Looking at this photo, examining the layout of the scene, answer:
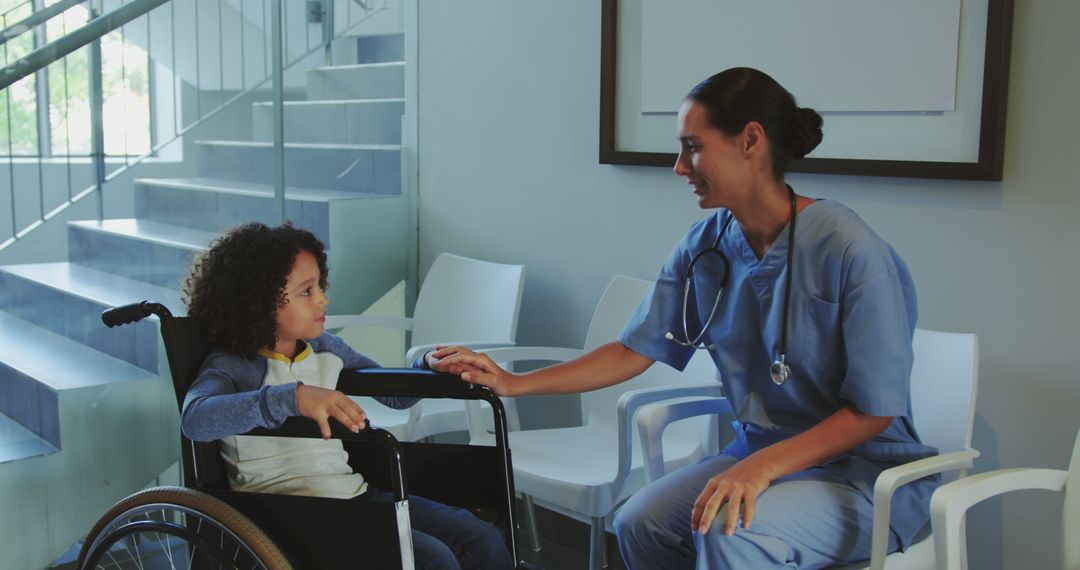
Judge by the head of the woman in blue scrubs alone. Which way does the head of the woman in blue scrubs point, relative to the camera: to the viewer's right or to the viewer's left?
to the viewer's left

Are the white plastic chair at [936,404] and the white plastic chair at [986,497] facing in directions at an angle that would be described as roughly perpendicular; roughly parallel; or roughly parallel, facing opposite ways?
roughly parallel

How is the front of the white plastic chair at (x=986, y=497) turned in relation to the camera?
facing the viewer and to the left of the viewer

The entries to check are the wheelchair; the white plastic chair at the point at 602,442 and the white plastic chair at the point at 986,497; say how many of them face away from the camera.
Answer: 0

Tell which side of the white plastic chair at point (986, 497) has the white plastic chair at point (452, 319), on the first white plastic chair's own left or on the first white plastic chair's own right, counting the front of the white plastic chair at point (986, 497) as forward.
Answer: on the first white plastic chair's own right

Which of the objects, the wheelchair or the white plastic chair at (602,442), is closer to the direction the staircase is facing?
the wheelchair

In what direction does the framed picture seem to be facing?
toward the camera

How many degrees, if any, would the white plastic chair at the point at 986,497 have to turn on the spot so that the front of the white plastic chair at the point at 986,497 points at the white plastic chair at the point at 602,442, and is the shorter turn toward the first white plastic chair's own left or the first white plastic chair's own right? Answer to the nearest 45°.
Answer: approximately 90° to the first white plastic chair's own right

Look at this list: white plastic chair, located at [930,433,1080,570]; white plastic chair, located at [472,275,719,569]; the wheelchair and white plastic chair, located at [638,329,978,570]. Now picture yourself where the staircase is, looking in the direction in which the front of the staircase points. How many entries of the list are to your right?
0

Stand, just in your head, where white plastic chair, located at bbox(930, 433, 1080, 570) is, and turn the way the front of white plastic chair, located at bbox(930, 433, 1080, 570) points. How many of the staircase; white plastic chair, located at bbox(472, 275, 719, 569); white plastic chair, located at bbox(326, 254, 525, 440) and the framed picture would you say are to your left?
0

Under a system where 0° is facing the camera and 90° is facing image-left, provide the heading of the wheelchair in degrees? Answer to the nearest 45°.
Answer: approximately 315°

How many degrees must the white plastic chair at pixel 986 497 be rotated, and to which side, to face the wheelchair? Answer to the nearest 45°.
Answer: approximately 45° to its right

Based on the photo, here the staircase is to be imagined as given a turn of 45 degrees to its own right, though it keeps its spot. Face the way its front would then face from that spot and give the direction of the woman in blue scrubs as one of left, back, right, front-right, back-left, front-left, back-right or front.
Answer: back-left

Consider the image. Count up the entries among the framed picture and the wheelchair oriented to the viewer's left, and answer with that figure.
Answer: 0

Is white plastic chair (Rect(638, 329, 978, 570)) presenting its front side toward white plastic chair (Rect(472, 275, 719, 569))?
no

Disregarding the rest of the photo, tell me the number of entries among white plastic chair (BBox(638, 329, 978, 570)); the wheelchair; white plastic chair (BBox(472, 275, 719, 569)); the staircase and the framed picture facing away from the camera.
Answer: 0
